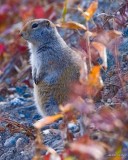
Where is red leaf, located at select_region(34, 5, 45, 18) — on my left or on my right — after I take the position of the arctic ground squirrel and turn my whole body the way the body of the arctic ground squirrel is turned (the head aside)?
on my right

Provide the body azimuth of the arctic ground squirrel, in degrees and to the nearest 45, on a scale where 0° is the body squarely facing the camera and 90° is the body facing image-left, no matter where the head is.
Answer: approximately 90°
